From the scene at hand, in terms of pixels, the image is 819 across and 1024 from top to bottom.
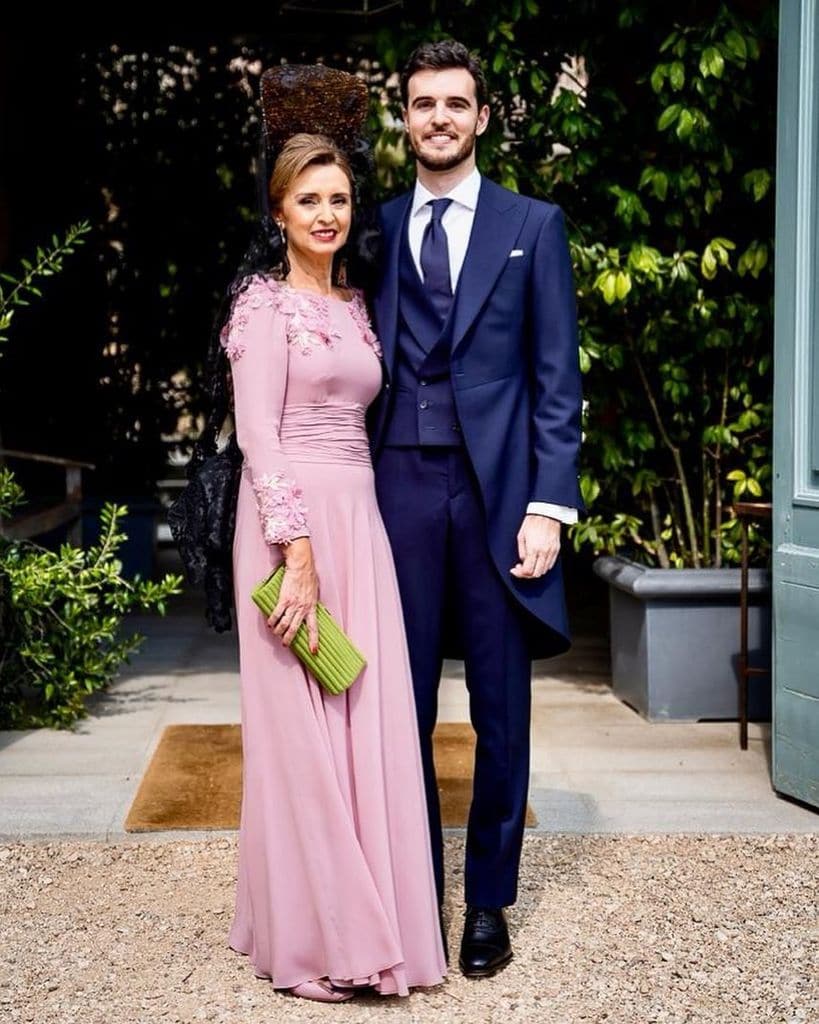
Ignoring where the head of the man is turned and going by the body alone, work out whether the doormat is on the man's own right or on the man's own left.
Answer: on the man's own right

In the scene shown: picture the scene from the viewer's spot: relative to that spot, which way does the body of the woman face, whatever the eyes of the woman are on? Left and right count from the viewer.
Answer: facing the viewer and to the right of the viewer

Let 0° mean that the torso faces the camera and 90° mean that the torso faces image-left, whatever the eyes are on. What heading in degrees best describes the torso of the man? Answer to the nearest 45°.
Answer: approximately 45°

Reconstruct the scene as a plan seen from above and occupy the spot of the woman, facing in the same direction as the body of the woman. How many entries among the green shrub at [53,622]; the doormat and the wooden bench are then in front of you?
0

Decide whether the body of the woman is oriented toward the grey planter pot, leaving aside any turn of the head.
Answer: no

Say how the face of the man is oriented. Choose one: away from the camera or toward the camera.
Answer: toward the camera
